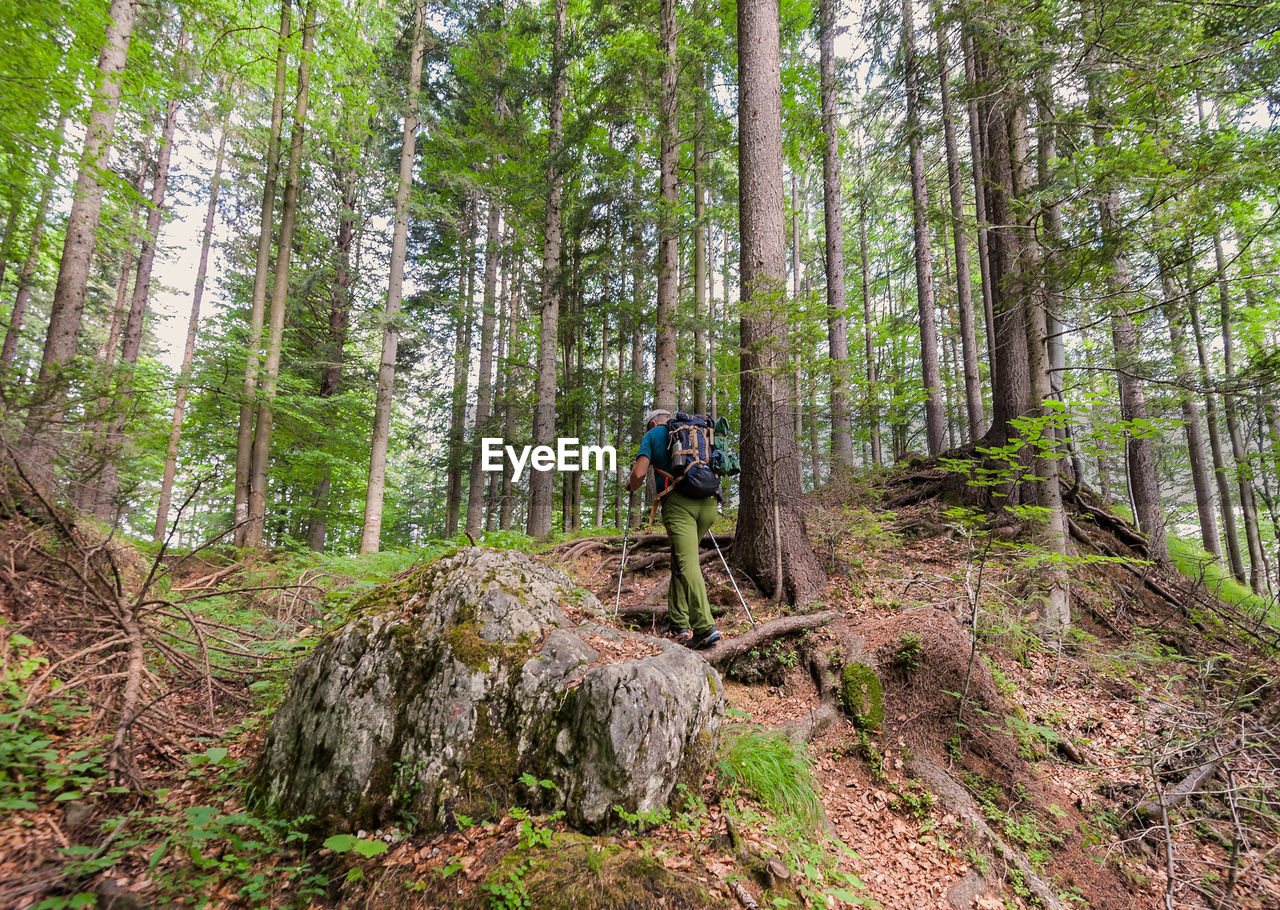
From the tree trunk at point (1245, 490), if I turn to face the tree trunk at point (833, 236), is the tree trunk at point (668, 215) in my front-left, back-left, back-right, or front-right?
front-left

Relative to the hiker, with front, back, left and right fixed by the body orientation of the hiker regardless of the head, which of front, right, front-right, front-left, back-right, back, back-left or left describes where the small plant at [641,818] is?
back-left

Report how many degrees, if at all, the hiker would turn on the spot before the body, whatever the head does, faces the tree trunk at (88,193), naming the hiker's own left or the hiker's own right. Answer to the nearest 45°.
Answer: approximately 45° to the hiker's own left

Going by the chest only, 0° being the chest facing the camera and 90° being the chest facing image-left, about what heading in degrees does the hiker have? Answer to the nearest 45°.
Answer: approximately 135°

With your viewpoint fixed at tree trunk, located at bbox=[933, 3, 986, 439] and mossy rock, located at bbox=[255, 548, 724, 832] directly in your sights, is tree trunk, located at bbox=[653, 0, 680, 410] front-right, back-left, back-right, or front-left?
front-right

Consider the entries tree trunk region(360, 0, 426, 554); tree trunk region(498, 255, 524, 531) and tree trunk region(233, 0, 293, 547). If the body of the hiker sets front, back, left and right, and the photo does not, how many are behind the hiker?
0

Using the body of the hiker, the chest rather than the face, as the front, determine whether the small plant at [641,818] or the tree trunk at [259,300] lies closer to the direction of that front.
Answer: the tree trunk

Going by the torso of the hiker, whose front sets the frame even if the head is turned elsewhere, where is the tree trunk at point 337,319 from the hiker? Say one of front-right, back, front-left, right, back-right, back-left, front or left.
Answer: front

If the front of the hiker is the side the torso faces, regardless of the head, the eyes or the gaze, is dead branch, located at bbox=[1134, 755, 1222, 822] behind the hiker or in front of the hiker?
behind

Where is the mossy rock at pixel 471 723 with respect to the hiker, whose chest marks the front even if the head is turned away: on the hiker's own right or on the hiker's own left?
on the hiker's own left

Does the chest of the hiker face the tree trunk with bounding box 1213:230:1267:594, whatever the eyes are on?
no

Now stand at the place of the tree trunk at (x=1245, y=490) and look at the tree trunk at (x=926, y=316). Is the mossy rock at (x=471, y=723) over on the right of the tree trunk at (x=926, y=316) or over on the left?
left
